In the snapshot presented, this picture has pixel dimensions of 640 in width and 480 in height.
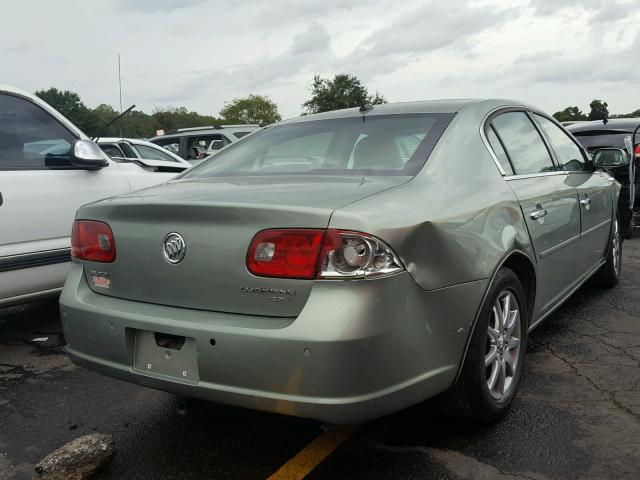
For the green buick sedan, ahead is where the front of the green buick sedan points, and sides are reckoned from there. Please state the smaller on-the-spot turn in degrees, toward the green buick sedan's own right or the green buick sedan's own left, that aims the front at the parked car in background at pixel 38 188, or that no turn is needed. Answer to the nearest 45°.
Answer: approximately 90° to the green buick sedan's own left

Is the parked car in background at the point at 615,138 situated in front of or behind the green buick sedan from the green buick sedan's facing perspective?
in front

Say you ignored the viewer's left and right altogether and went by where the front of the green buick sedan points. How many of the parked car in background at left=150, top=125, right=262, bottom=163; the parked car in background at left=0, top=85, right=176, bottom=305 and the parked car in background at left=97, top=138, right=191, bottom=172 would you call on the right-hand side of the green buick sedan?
0

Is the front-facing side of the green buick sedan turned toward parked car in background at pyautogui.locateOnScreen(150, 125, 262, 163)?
no

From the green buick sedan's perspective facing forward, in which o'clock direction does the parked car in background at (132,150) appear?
The parked car in background is roughly at 10 o'clock from the green buick sedan.

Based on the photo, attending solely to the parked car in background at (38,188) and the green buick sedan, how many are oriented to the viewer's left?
0

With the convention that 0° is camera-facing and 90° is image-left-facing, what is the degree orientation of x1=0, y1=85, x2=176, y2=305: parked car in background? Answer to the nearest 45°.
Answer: approximately 225°

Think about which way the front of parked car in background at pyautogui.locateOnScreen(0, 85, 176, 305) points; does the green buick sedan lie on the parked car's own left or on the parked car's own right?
on the parked car's own right

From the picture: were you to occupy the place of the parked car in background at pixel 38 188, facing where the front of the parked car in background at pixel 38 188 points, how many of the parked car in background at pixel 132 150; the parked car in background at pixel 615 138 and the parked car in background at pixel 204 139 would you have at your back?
0

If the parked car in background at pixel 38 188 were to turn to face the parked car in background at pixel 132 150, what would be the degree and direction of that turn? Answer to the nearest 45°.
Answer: approximately 45° to its left

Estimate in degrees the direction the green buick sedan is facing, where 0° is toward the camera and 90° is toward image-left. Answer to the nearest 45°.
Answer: approximately 225°

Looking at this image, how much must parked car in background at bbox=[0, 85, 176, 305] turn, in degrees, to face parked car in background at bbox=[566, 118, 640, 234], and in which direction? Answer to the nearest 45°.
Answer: approximately 45° to its right

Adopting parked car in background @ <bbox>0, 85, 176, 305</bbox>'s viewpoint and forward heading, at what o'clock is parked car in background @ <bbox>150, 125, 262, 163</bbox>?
parked car in background @ <bbox>150, 125, 262, 163</bbox> is roughly at 11 o'clock from parked car in background @ <bbox>0, 85, 176, 305</bbox>.

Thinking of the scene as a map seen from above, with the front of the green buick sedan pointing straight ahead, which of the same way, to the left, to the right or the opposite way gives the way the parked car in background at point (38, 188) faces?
the same way
